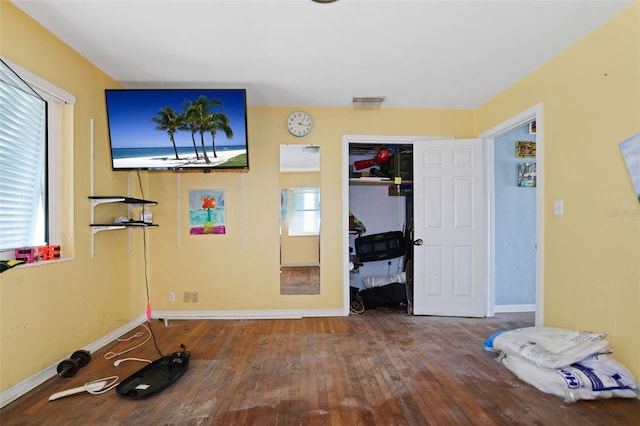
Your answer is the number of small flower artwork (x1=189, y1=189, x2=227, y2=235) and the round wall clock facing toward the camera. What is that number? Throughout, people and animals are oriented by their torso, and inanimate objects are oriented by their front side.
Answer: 2

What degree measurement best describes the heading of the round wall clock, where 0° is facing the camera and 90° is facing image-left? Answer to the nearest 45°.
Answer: approximately 0°

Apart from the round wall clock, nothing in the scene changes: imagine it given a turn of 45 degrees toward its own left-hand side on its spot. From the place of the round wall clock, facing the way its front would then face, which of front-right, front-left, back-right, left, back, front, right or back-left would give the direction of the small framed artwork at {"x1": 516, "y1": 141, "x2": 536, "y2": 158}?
front-left

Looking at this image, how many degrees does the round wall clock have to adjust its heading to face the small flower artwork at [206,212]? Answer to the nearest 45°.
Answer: approximately 90° to its right

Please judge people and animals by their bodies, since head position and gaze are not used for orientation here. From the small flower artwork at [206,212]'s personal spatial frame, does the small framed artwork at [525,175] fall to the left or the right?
on its left

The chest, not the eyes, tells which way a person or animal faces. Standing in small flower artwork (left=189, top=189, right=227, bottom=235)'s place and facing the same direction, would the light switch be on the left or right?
on its left

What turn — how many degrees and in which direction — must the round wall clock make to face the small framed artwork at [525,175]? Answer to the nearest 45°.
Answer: approximately 90° to its left
